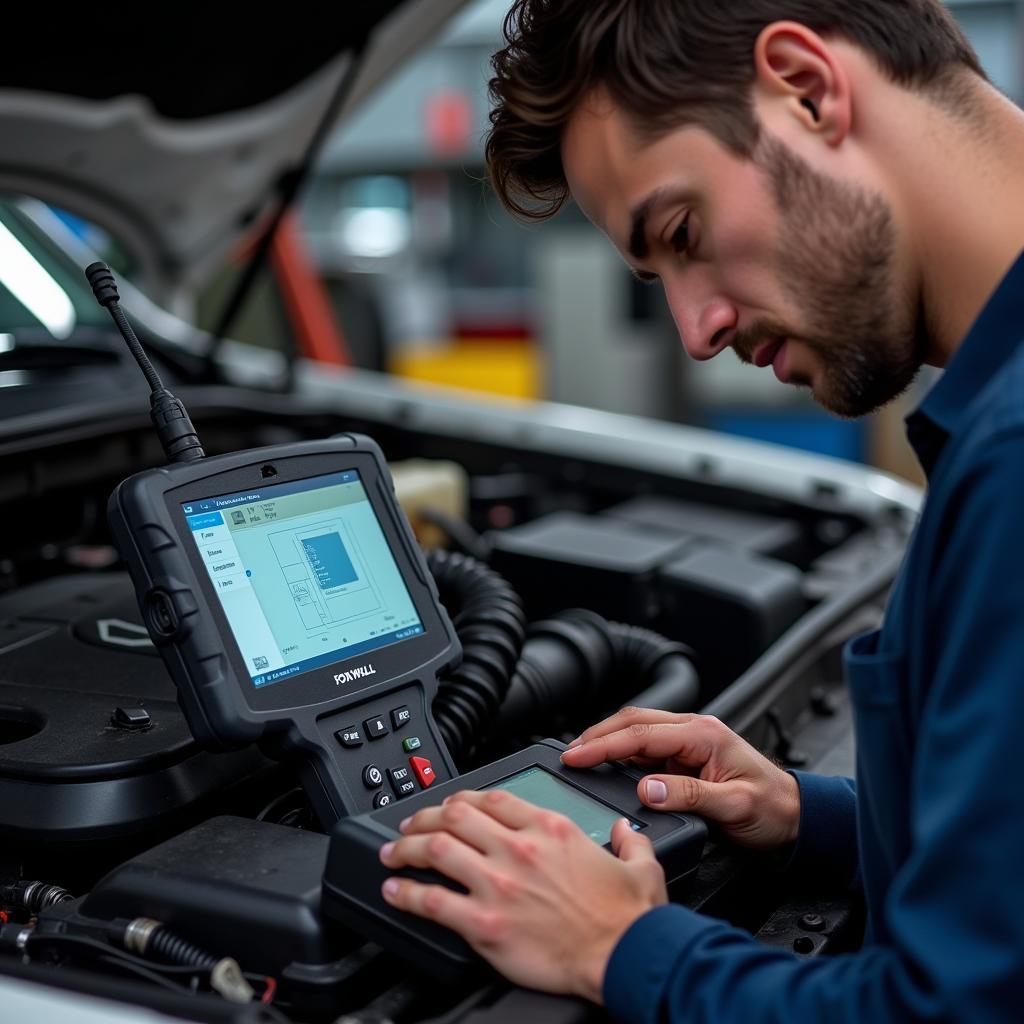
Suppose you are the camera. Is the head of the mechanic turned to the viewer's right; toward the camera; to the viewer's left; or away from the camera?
to the viewer's left

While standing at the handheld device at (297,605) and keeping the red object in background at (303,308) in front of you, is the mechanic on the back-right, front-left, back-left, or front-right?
back-right

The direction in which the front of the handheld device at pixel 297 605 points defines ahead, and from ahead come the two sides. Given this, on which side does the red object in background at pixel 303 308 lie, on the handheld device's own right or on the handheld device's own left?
on the handheld device's own left

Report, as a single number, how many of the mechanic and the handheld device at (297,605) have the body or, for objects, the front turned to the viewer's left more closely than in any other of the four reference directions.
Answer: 1

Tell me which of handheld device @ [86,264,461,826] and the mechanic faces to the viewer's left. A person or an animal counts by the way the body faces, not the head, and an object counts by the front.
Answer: the mechanic

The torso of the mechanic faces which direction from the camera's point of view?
to the viewer's left

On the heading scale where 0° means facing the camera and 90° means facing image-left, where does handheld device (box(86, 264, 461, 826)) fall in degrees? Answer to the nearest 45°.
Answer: approximately 315°

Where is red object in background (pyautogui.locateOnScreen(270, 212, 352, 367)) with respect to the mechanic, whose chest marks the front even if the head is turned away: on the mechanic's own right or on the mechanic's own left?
on the mechanic's own right
